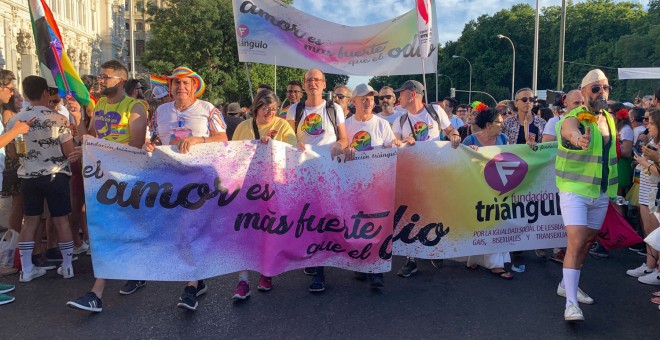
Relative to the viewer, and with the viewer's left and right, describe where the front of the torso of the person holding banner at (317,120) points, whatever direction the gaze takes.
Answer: facing the viewer

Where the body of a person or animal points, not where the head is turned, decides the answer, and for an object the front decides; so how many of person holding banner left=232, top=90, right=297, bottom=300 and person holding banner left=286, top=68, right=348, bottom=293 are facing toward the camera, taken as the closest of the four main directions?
2

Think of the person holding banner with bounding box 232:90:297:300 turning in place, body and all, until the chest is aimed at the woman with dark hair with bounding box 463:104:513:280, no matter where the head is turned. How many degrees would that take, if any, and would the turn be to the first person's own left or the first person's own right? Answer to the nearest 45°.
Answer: approximately 90° to the first person's own left

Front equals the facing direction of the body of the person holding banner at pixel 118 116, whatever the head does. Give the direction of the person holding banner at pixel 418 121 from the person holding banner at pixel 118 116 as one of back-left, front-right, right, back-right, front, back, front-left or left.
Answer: back-left

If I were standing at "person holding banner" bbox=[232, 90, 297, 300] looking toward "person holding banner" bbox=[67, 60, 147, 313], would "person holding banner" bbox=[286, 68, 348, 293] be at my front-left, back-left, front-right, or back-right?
back-right

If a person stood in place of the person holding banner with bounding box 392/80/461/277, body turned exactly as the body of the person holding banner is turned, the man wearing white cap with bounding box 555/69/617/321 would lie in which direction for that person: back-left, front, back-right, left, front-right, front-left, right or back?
left

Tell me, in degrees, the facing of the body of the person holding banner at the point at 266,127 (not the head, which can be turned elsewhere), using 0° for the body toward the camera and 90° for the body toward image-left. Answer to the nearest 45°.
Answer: approximately 0°

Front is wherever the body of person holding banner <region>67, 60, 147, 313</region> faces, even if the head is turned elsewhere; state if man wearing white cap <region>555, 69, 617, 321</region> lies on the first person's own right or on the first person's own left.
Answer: on the first person's own left

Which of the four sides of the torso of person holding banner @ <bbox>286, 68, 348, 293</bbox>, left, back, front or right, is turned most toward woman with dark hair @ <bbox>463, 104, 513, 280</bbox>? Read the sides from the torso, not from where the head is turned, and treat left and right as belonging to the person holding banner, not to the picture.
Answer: left

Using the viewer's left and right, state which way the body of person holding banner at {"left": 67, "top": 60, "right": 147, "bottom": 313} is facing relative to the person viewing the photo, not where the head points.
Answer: facing the viewer and to the left of the viewer
